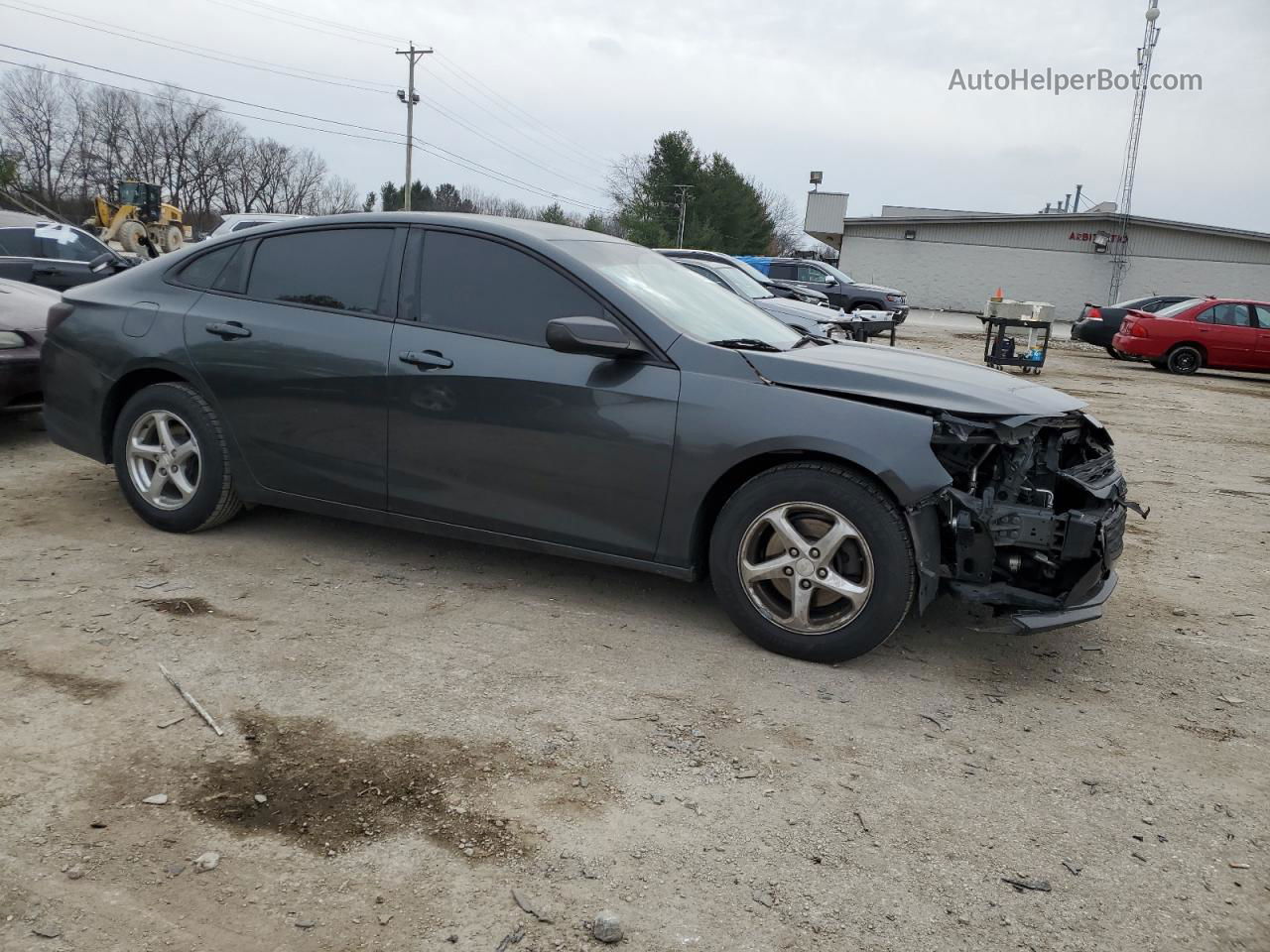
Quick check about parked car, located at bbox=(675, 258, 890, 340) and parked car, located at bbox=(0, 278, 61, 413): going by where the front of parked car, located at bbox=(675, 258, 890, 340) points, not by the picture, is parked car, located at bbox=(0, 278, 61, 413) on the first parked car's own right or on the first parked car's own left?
on the first parked car's own right

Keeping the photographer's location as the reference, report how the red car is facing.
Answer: facing to the right of the viewer

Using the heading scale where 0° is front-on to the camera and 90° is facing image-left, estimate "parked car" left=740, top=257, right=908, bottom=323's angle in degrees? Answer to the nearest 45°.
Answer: approximately 315°

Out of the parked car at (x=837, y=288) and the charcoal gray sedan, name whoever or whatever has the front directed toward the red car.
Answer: the parked car
